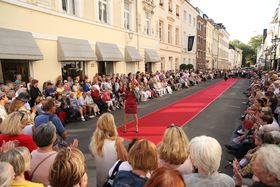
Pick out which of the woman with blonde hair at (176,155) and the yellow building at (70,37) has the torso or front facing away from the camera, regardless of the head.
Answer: the woman with blonde hair

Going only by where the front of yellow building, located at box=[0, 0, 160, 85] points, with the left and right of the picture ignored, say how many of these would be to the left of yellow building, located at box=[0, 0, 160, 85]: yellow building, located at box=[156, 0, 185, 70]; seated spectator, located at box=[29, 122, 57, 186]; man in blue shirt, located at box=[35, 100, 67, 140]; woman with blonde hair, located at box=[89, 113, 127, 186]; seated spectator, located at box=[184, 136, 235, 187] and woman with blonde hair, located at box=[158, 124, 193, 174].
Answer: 1

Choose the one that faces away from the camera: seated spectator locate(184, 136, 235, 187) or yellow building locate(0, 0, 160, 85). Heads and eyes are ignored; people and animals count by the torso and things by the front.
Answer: the seated spectator

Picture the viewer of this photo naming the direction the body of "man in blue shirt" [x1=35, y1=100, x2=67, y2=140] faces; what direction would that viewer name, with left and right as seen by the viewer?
facing away from the viewer and to the right of the viewer

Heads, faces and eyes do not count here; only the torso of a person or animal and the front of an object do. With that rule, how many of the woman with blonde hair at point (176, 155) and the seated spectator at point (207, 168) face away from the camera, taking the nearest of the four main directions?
2

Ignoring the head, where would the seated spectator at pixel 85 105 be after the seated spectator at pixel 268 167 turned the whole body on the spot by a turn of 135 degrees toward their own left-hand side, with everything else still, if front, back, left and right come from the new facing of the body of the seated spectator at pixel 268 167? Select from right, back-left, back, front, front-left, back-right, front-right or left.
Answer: back-right

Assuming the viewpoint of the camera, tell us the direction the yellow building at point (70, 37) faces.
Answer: facing the viewer and to the right of the viewer

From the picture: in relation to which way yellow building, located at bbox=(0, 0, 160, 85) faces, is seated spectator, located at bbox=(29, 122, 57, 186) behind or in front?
in front

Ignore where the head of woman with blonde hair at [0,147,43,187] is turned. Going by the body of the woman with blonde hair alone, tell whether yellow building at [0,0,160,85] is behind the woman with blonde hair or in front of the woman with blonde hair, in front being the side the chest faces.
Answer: in front

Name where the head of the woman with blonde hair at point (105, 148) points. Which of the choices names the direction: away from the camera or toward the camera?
away from the camera

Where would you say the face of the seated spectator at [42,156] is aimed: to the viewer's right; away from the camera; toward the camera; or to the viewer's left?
away from the camera

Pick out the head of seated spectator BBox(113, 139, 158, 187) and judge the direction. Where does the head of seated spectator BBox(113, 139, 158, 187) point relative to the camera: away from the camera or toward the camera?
away from the camera

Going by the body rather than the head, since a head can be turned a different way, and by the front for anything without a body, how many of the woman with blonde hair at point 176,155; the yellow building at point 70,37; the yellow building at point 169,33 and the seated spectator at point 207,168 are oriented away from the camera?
2

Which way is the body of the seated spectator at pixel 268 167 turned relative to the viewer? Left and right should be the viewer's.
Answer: facing away from the viewer and to the left of the viewer

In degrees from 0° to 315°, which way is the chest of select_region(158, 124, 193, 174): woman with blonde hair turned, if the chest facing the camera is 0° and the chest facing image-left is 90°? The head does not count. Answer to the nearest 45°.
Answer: approximately 180°

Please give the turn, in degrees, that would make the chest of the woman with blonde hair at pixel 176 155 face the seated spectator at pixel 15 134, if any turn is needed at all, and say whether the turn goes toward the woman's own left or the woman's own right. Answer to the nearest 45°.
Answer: approximately 90° to the woman's own left

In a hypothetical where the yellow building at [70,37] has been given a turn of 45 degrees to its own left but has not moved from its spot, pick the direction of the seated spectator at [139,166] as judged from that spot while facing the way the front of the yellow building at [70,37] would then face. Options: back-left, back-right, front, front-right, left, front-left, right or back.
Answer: right

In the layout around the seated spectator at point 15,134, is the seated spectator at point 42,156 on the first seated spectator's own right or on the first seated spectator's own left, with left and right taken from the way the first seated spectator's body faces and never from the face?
on the first seated spectator's own right

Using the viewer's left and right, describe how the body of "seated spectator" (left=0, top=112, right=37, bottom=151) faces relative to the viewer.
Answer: facing away from the viewer and to the right of the viewer

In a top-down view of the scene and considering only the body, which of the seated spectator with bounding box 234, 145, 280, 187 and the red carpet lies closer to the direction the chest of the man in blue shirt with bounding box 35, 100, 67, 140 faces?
the red carpet

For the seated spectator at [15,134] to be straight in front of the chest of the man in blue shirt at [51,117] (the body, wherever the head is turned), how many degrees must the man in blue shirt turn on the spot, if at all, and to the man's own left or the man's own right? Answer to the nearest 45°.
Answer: approximately 180°
